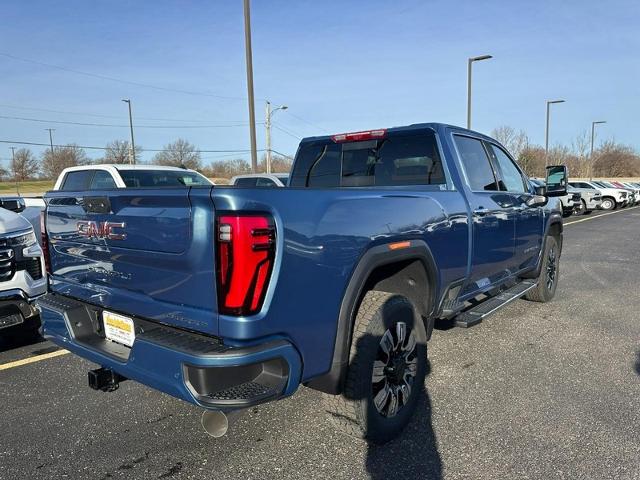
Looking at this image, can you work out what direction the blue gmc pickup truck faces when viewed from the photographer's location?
facing away from the viewer and to the right of the viewer

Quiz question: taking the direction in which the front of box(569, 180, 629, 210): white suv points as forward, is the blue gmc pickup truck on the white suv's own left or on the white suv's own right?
on the white suv's own right

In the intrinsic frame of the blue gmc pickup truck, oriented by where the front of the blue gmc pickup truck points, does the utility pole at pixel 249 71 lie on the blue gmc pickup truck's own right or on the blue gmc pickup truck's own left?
on the blue gmc pickup truck's own left

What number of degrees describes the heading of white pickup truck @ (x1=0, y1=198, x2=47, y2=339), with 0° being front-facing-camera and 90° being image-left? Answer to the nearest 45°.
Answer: approximately 315°

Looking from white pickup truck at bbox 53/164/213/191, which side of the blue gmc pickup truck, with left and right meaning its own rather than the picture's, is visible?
left

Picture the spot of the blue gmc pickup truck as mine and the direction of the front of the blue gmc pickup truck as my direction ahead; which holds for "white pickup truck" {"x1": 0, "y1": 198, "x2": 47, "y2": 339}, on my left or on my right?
on my left

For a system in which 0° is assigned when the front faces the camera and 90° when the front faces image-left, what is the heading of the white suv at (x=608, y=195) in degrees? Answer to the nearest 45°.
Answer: approximately 315°
